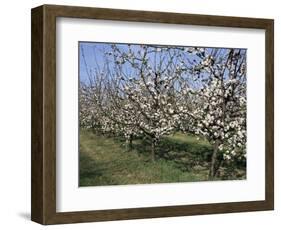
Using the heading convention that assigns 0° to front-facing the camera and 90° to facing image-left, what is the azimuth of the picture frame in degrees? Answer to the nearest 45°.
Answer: approximately 315°

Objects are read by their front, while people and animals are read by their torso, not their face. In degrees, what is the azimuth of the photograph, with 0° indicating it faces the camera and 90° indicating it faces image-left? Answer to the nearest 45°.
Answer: approximately 315°
